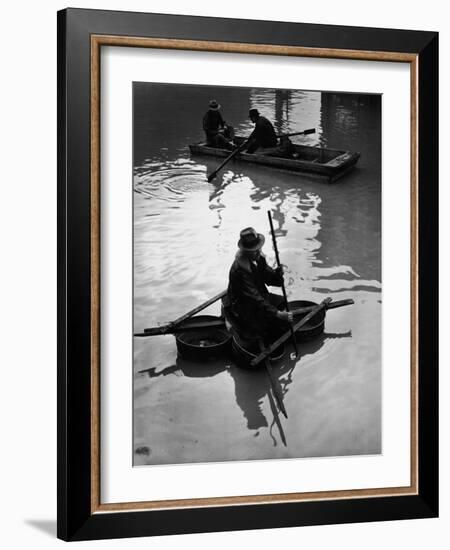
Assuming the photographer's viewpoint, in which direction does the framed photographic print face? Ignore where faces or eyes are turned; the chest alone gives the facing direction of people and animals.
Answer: facing the viewer and to the right of the viewer
